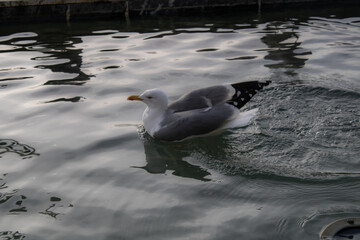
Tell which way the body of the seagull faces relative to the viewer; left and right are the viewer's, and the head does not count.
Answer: facing to the left of the viewer
